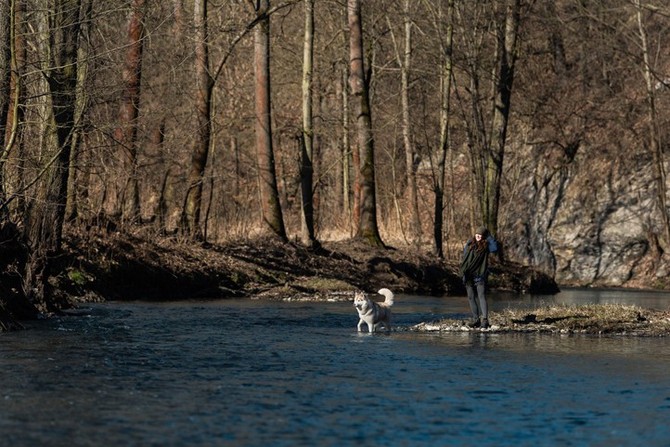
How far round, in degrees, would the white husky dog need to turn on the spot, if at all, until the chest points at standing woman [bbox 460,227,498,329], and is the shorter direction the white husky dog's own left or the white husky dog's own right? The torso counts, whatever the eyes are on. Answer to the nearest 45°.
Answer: approximately 135° to the white husky dog's own left

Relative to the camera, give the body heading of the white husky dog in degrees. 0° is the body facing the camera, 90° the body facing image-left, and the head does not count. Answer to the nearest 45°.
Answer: approximately 45°
